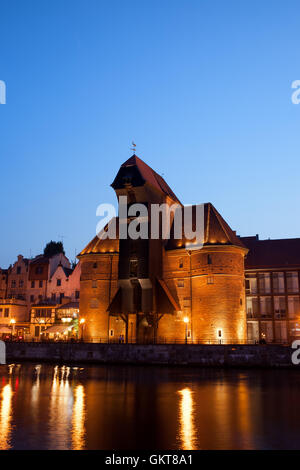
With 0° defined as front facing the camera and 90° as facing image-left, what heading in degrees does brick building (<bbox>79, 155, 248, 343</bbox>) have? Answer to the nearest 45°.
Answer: approximately 45°
